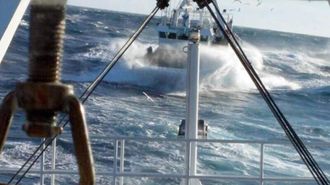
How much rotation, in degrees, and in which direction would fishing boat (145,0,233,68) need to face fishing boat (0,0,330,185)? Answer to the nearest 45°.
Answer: approximately 45° to its left

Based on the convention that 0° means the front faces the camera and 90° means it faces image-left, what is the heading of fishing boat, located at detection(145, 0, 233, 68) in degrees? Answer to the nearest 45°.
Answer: approximately 45°
